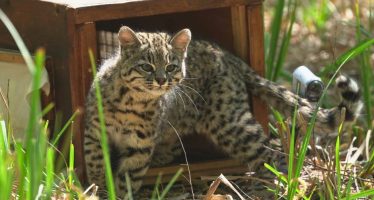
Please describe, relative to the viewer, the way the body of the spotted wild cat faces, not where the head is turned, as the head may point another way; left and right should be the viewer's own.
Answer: facing the viewer and to the left of the viewer
